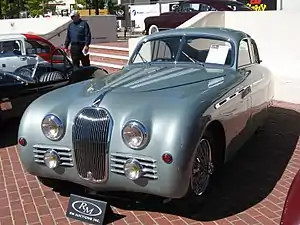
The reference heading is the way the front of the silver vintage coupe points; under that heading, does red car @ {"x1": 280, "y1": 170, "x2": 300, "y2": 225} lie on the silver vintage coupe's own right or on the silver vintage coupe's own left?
on the silver vintage coupe's own left

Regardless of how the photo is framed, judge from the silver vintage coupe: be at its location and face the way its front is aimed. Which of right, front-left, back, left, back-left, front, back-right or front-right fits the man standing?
back-right

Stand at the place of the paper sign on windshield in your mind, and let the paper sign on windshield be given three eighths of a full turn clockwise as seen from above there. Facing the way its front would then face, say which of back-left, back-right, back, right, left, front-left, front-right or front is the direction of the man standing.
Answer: front-left

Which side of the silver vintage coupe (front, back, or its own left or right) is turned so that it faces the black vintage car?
right

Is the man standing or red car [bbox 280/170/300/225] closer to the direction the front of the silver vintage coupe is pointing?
the red car

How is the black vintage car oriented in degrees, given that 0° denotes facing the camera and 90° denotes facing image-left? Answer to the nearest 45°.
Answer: approximately 45°

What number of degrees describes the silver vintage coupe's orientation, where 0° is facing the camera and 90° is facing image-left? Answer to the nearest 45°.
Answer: approximately 45°

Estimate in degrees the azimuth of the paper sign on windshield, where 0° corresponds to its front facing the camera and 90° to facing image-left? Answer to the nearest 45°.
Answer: approximately 45°

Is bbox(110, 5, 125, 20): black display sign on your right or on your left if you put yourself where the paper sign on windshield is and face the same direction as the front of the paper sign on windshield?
on your right
